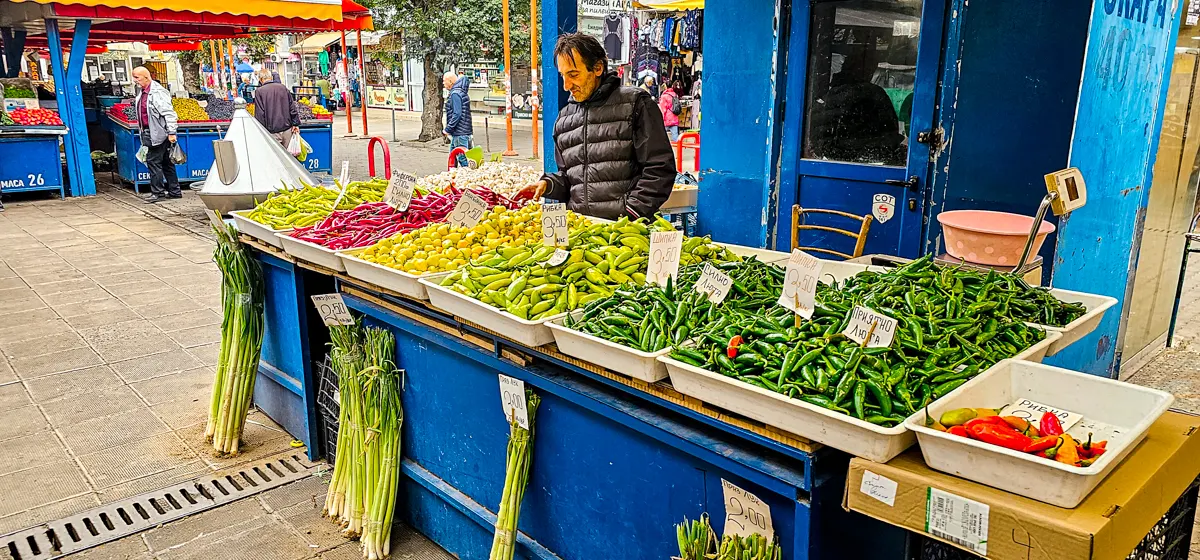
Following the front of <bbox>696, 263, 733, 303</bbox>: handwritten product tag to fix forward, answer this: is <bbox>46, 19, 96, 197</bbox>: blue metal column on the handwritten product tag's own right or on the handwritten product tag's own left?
on the handwritten product tag's own right

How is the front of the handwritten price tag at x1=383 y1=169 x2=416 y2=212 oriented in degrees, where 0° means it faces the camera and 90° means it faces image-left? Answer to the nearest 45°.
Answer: approximately 0°

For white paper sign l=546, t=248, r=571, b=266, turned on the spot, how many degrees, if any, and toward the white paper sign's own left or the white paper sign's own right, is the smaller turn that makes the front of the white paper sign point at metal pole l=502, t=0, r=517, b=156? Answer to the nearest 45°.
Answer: approximately 180°

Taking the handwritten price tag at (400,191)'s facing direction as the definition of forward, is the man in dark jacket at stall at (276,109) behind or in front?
behind

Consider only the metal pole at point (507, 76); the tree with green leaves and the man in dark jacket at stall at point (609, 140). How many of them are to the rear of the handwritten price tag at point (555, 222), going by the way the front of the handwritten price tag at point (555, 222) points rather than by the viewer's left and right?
3

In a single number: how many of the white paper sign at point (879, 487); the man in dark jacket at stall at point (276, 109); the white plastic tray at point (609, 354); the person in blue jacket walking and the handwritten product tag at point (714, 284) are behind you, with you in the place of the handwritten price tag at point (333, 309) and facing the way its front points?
2

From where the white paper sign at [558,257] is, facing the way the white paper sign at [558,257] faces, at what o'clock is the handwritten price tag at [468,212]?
The handwritten price tag is roughly at 5 o'clock from the white paper sign.

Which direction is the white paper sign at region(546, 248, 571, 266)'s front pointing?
toward the camera

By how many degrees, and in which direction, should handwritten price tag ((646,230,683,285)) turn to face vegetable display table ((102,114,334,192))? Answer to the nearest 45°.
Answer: approximately 135° to its right

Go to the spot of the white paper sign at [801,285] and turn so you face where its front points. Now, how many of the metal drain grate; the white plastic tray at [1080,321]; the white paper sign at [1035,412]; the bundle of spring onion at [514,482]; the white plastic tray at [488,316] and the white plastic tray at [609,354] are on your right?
4

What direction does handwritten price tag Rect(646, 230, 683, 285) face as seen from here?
toward the camera

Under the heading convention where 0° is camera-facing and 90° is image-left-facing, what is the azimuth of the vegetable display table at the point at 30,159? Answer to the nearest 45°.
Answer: approximately 0°

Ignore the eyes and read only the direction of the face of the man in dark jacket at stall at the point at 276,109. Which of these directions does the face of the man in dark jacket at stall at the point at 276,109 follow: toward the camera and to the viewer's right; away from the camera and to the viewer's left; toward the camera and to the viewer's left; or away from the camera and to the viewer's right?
away from the camera and to the viewer's left

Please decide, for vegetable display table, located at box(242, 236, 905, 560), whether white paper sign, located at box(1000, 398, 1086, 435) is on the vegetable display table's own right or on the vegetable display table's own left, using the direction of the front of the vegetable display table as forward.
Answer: on the vegetable display table's own left

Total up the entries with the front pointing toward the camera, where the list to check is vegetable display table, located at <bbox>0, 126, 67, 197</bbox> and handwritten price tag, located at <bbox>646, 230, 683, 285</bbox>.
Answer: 2
